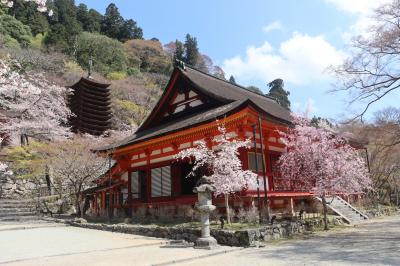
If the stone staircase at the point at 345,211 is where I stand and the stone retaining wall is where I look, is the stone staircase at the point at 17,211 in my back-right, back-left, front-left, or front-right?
front-right

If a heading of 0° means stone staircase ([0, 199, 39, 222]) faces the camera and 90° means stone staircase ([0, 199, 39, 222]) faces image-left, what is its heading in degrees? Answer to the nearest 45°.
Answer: approximately 0°

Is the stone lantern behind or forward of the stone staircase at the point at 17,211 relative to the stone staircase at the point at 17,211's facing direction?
forward

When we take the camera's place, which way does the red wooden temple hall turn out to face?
facing the viewer and to the right of the viewer

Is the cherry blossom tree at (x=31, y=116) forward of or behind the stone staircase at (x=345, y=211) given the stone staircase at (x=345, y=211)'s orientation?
behind

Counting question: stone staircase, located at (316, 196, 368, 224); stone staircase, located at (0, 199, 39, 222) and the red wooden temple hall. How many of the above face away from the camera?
0

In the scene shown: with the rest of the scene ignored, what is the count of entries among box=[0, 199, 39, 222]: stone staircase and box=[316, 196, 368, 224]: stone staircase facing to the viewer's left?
0

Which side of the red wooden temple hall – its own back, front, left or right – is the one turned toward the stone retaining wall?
front

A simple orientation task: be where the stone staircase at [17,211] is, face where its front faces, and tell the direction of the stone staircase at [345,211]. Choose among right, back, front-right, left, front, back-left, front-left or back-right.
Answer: front-left
